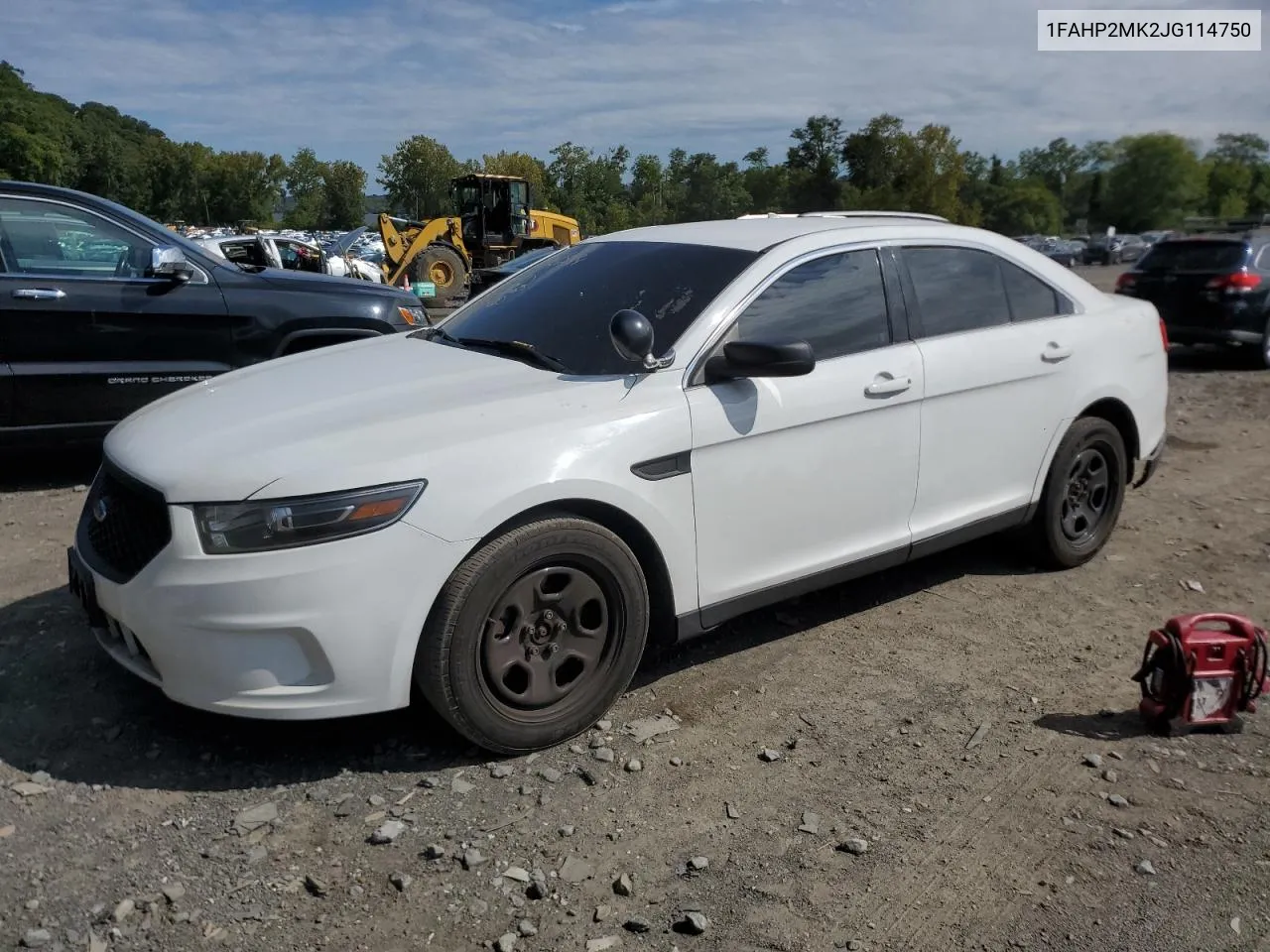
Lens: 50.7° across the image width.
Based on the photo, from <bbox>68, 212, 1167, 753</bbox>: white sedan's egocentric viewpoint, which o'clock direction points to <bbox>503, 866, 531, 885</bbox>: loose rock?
The loose rock is roughly at 11 o'clock from the white sedan.

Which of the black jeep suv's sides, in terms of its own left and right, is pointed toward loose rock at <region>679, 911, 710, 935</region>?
right

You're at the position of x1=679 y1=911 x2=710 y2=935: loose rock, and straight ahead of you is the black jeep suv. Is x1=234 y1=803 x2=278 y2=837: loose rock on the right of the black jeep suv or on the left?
left

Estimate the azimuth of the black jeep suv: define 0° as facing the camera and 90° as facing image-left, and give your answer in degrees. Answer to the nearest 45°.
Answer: approximately 270°

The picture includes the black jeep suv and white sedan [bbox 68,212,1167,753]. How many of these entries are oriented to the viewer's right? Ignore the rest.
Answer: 1

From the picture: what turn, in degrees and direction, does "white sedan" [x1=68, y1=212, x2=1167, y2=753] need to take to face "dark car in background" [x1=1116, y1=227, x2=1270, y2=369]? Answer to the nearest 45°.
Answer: approximately 180°

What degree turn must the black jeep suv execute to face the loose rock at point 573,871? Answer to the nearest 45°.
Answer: approximately 90° to its right

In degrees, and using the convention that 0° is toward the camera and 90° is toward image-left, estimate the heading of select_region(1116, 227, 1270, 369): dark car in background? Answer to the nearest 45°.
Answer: approximately 225°

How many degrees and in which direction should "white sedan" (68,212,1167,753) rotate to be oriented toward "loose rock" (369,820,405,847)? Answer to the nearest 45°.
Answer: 0° — it already faces it

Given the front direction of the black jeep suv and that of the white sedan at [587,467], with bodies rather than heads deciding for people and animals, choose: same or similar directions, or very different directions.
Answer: very different directions
